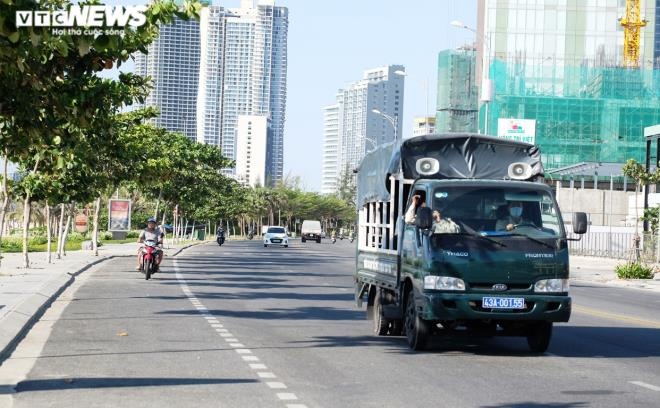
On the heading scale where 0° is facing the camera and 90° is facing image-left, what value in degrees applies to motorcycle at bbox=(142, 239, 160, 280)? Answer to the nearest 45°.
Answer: approximately 0°

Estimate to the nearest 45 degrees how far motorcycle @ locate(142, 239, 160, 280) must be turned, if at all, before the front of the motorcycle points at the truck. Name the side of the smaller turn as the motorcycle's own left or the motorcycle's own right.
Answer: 0° — it already faces it

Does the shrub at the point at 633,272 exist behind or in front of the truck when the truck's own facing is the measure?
behind

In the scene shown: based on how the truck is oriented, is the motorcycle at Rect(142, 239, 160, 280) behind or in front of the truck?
behind
